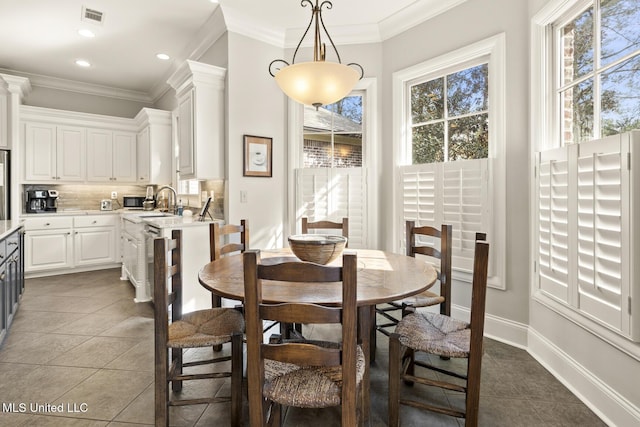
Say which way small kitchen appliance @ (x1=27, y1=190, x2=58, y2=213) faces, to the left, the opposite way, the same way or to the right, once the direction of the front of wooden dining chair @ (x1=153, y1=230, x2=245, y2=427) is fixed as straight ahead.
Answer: to the right

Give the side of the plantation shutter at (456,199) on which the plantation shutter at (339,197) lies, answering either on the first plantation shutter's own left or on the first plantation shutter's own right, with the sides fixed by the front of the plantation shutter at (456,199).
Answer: on the first plantation shutter's own right

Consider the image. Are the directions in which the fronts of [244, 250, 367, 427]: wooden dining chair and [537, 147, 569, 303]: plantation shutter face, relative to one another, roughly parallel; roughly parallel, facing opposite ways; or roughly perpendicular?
roughly perpendicular

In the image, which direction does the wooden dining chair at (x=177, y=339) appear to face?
to the viewer's right

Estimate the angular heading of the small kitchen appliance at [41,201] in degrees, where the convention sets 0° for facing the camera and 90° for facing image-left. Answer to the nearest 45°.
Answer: approximately 0°

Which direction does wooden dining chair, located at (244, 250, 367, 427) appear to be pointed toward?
away from the camera

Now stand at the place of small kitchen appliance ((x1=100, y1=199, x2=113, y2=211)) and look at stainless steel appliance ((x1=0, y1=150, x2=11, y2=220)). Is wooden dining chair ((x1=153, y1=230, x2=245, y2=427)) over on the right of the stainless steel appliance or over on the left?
left

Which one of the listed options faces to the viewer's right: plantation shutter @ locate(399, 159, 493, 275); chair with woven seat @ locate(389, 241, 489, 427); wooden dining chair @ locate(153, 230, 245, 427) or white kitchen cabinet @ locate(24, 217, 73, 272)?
the wooden dining chair

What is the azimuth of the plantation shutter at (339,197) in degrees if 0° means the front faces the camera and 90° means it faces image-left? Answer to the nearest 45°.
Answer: approximately 0°
